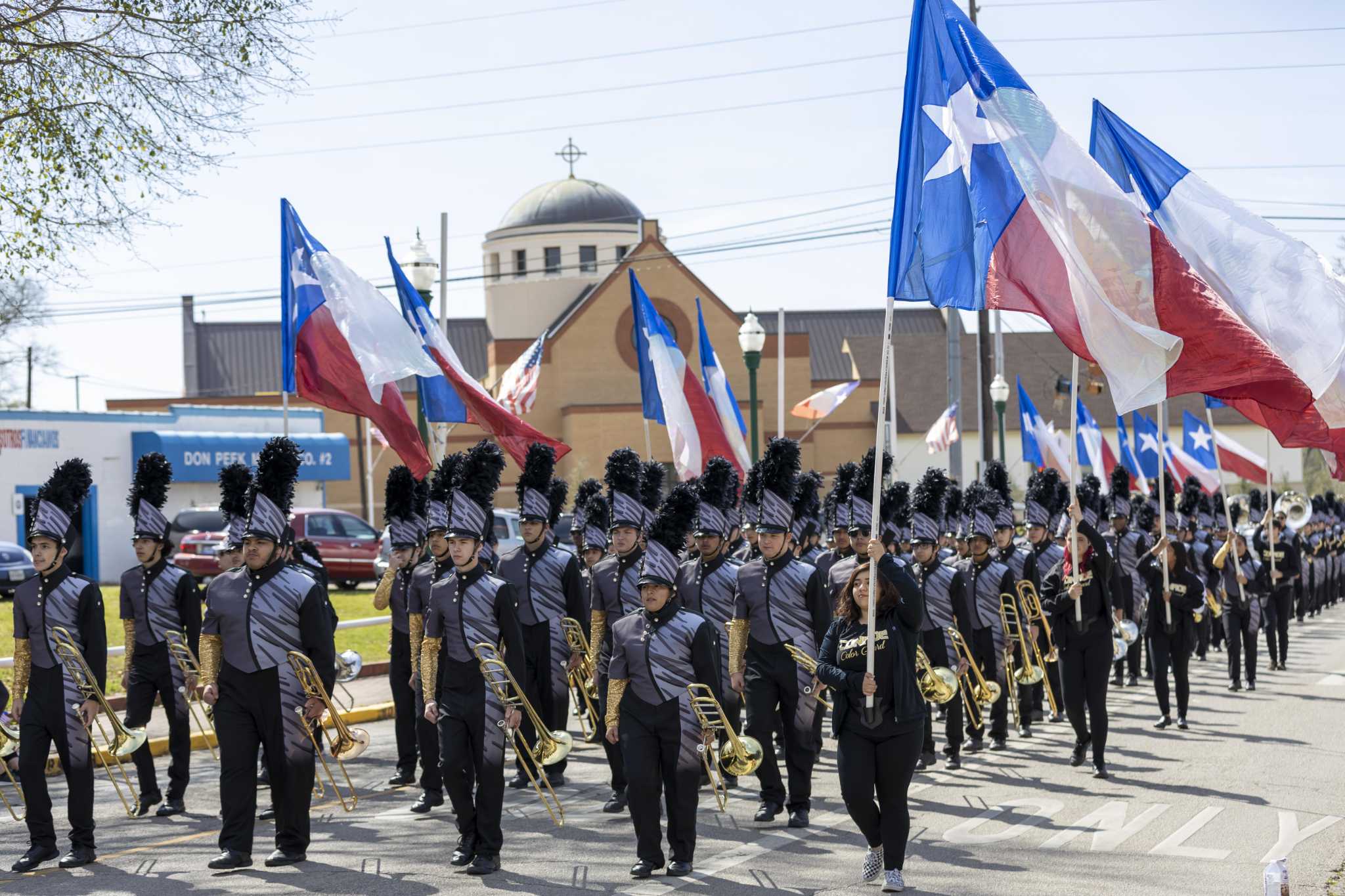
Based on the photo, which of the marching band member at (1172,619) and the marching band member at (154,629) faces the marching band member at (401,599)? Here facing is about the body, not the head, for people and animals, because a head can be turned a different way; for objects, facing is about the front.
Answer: the marching band member at (1172,619)

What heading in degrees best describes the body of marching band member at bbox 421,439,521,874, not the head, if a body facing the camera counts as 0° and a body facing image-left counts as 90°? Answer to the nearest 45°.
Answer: approximately 45°

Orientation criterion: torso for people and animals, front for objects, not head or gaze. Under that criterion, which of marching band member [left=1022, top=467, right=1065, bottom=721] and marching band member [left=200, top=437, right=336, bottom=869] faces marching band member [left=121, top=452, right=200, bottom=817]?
marching band member [left=1022, top=467, right=1065, bottom=721]

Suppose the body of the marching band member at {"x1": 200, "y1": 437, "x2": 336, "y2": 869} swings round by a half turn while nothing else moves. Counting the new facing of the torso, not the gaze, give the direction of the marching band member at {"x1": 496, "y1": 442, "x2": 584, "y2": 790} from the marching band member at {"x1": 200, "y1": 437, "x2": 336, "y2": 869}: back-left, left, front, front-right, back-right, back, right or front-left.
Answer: front

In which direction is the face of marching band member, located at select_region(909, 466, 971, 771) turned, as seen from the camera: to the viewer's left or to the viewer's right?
to the viewer's left

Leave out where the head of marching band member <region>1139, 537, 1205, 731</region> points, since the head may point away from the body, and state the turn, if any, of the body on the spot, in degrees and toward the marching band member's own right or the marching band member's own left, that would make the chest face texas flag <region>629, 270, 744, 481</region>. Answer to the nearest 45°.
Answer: approximately 45° to the marching band member's own right

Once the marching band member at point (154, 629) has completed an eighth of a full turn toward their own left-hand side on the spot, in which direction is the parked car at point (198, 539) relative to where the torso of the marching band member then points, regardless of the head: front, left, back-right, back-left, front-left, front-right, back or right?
back

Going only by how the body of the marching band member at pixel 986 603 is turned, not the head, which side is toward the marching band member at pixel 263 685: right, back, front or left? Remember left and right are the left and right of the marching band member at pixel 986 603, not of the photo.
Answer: front

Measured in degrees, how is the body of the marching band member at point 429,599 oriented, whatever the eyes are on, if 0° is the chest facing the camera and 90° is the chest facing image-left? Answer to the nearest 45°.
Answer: approximately 45°

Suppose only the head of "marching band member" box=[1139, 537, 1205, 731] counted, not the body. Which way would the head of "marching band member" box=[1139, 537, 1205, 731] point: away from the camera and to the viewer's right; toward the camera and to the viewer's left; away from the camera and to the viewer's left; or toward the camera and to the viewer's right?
toward the camera and to the viewer's left

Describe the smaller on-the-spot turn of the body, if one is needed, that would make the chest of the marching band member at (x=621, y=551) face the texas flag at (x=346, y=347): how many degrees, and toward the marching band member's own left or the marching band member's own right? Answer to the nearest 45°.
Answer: approximately 90° to the marching band member's own right

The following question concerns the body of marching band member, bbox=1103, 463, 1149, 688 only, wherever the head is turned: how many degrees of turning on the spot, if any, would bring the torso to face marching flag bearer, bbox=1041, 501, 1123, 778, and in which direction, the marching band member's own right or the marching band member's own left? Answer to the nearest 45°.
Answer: approximately 45° to the marching band member's own left

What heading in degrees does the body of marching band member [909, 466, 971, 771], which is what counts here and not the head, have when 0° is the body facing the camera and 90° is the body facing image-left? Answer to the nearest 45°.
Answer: approximately 45°
